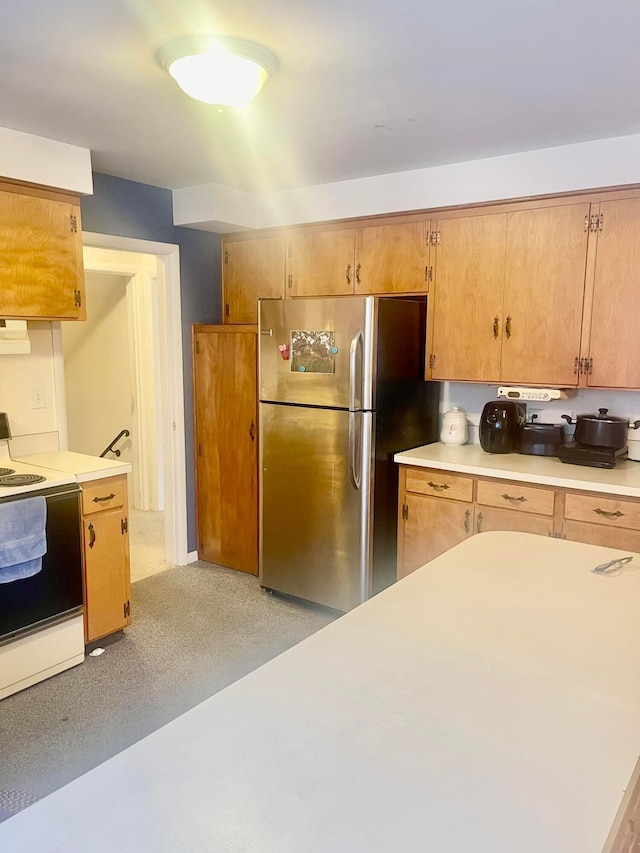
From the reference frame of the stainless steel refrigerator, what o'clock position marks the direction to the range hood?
The range hood is roughly at 1 o'clock from the stainless steel refrigerator.

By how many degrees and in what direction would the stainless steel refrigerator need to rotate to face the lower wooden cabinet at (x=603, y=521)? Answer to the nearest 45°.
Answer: approximately 90° to its left

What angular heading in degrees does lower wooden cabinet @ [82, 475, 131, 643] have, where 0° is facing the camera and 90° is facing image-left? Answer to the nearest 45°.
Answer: approximately 315°

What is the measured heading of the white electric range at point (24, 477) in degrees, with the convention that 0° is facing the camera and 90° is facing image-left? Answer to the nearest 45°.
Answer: approximately 315°

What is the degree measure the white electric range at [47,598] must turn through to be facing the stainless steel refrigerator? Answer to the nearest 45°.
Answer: approximately 45° to its left

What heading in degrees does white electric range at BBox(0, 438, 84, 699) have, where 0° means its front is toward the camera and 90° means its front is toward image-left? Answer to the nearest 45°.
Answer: approximately 315°

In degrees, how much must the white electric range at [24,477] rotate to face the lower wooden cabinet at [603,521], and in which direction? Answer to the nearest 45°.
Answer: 0° — it already faces it

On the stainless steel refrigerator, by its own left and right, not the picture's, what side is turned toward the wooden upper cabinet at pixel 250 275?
right
